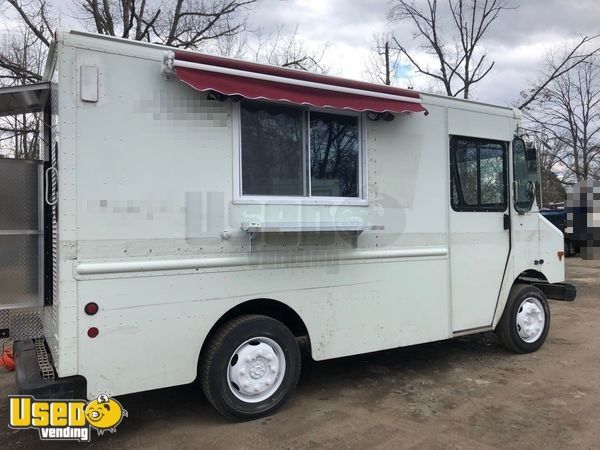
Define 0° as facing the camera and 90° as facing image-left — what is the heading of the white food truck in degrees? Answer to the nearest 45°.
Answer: approximately 225°
